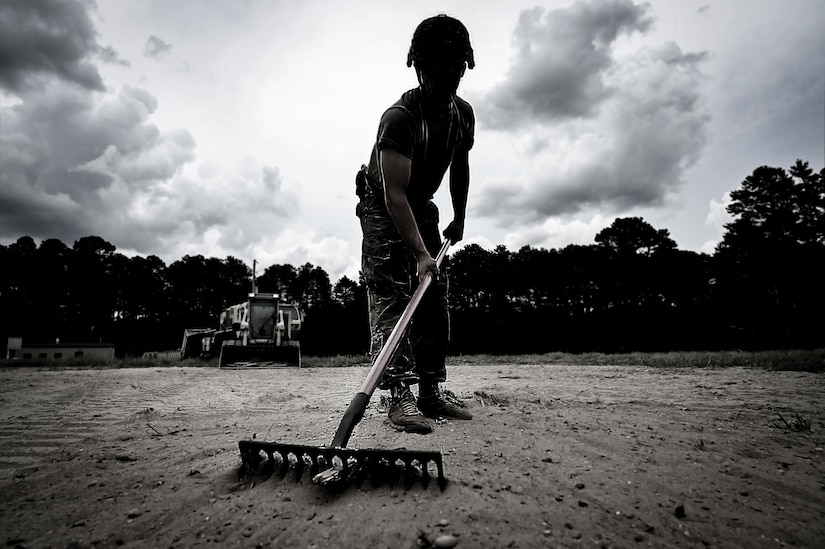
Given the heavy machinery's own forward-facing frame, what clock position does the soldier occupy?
The soldier is roughly at 12 o'clock from the heavy machinery.

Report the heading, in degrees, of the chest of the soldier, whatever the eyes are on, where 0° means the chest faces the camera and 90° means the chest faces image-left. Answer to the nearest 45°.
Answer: approximately 315°

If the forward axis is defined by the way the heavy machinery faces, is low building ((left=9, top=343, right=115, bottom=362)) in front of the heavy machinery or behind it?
behind

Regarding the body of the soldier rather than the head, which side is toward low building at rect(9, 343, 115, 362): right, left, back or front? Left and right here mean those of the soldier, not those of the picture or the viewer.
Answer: back

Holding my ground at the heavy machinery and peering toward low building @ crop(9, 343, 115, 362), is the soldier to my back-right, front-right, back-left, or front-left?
back-left

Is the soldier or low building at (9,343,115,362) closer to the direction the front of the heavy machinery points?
the soldier
